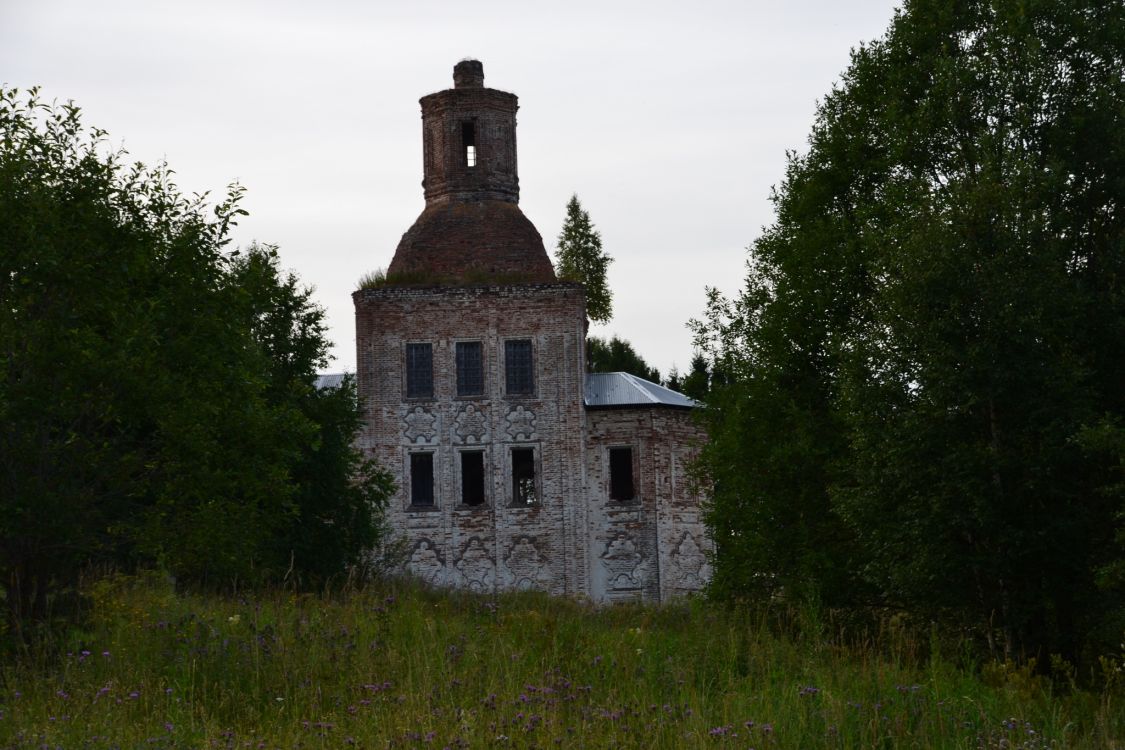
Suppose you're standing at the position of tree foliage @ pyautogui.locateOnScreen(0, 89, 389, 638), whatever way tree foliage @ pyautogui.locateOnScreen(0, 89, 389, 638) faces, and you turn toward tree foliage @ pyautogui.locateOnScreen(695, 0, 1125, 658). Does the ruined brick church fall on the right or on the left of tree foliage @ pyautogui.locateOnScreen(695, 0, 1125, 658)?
left

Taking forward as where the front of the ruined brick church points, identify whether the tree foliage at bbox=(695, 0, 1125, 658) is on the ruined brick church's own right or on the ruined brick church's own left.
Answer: on the ruined brick church's own left

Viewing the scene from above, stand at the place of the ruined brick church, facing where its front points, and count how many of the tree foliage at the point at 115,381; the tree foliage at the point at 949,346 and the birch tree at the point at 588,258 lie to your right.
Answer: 1
